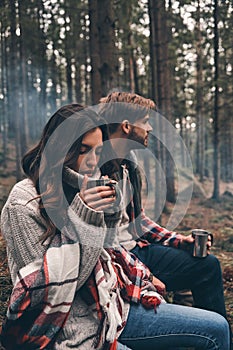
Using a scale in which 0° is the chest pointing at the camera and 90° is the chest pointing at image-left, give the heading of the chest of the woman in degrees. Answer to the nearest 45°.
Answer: approximately 315°

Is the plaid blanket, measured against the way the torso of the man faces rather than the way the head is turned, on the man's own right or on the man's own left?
on the man's own right

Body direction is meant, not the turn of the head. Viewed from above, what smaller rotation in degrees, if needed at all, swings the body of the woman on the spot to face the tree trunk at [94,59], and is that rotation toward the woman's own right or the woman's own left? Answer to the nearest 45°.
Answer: approximately 135° to the woman's own left

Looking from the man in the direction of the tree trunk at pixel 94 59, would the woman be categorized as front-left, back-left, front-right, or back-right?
back-left

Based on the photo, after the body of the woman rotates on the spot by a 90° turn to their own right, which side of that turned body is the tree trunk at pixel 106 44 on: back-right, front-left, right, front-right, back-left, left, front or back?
back-right

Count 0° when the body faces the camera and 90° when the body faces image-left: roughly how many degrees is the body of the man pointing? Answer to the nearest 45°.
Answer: approximately 270°

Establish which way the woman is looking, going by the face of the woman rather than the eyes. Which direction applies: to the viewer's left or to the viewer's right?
to the viewer's right

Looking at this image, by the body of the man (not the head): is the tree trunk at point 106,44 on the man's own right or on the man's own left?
on the man's own left
